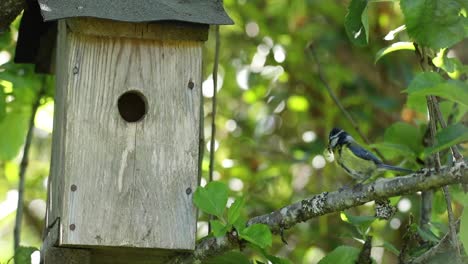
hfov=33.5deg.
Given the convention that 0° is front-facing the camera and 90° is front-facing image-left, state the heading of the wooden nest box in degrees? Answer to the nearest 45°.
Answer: approximately 0°

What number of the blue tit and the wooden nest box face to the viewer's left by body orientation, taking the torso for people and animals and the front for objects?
1

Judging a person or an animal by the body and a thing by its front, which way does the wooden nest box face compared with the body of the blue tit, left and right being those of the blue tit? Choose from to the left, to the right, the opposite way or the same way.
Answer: to the left

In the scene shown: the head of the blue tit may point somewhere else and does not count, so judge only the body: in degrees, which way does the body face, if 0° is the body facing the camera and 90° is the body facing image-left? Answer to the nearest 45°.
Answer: approximately 90°

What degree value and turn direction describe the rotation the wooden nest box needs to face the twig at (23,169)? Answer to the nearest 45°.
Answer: approximately 135° to its right

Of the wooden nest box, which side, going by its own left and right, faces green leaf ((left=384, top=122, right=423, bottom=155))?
left

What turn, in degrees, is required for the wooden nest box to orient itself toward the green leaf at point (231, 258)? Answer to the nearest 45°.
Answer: approximately 45° to its left

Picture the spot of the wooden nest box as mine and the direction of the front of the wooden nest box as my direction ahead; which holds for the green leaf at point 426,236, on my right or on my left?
on my left

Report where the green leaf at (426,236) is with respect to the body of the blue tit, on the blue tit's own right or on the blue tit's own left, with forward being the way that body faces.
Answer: on the blue tit's own left
